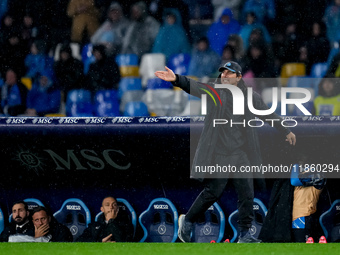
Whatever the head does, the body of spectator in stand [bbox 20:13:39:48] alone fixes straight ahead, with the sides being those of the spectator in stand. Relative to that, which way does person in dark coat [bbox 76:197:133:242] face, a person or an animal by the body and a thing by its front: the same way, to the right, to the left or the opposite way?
the same way

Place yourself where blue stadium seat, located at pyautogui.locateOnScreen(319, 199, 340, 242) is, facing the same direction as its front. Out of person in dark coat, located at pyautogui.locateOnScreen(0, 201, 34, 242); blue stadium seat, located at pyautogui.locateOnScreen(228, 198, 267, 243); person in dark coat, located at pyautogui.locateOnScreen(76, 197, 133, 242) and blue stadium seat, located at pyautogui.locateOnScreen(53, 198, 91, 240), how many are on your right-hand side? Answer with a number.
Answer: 4

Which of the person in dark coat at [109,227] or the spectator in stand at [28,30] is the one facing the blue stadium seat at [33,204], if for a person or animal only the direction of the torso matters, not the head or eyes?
the spectator in stand

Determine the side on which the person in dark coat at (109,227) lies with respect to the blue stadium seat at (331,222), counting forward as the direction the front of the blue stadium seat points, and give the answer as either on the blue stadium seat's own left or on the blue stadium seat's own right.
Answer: on the blue stadium seat's own right

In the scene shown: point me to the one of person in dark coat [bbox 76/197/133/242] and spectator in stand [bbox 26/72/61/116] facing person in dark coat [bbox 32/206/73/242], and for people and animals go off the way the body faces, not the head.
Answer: the spectator in stand

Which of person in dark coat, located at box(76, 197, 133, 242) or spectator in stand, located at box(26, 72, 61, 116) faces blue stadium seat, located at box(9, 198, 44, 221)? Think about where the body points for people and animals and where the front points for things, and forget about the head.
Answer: the spectator in stand

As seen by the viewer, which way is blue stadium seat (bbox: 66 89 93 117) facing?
toward the camera

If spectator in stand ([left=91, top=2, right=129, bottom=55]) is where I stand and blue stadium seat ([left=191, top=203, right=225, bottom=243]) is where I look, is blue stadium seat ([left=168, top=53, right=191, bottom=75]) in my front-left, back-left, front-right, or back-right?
front-left

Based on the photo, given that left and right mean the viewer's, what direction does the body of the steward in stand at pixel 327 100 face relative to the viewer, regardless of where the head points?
facing the viewer

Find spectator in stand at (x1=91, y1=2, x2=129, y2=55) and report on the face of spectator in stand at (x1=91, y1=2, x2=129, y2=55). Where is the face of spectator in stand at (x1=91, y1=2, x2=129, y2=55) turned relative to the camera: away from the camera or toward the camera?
toward the camera

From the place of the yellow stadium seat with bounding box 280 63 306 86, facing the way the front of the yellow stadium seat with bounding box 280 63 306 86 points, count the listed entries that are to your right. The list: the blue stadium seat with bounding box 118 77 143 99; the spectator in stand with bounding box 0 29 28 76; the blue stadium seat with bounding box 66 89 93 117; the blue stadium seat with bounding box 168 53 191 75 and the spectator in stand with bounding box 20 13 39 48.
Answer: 5

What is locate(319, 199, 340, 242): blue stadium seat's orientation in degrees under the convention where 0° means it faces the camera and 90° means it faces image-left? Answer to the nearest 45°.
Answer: approximately 0°

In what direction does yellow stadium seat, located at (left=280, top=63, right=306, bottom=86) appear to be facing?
toward the camera

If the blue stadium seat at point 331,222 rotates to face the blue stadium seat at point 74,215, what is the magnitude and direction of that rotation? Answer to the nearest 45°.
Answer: approximately 90° to its right

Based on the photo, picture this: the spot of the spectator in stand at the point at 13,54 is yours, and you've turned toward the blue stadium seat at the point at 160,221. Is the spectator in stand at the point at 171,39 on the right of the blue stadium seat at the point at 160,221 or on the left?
left

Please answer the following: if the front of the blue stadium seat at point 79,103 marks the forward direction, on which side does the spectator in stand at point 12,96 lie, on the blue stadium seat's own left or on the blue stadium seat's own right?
on the blue stadium seat's own right

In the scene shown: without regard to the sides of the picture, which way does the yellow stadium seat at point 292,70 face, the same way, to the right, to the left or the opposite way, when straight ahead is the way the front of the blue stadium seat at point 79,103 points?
the same way
